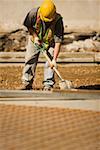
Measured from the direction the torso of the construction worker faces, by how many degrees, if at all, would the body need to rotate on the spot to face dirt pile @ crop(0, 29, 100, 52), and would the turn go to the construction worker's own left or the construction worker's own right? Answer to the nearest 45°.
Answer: approximately 180°

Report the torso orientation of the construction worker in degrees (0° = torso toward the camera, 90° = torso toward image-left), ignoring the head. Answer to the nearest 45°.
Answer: approximately 0°
